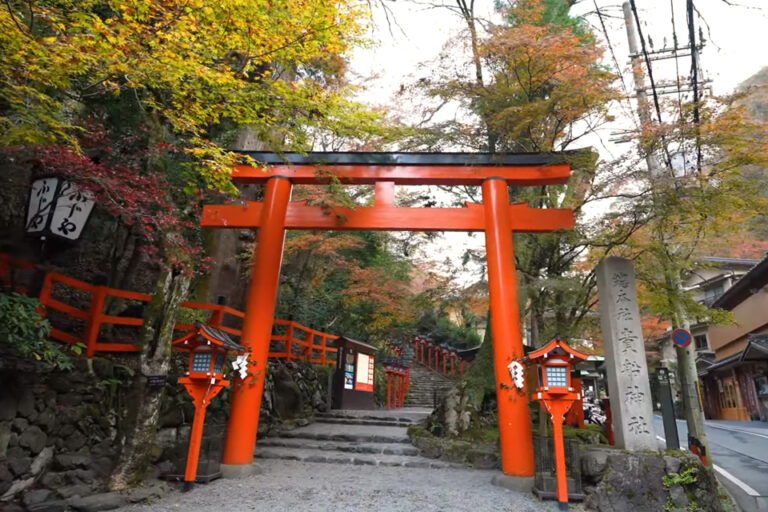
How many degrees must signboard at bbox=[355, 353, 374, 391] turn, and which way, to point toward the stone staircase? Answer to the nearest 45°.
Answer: approximately 135° to its left

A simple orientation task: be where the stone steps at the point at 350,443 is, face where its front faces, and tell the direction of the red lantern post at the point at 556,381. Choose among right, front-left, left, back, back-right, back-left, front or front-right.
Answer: front-left

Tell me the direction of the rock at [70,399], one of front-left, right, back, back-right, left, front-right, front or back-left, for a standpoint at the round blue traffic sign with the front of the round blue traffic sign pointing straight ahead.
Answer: front-right

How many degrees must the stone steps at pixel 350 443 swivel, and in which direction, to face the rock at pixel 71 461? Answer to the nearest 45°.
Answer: approximately 45° to its right

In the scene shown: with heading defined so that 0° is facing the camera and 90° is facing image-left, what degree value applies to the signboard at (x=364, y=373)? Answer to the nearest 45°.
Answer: approximately 0°

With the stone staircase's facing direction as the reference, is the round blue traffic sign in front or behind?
in front

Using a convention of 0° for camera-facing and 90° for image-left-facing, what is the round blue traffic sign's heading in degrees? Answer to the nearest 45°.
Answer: approximately 0°

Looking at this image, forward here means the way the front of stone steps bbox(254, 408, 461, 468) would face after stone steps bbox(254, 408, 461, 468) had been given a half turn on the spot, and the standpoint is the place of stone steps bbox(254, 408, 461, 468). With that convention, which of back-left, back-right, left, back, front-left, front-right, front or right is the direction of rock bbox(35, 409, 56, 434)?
back-left
